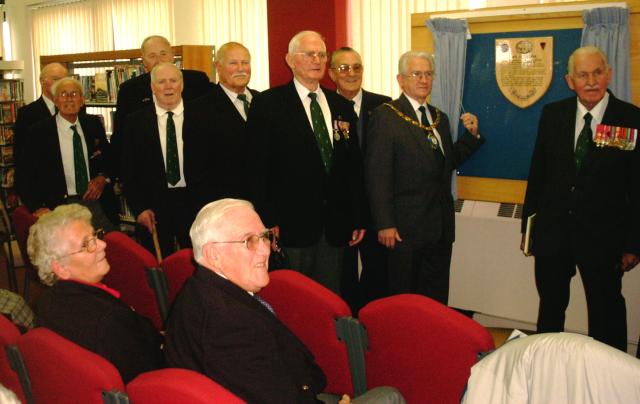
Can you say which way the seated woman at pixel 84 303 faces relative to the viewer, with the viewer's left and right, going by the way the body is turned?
facing to the right of the viewer

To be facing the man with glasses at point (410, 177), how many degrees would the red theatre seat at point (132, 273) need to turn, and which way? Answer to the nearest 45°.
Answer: approximately 45° to its right

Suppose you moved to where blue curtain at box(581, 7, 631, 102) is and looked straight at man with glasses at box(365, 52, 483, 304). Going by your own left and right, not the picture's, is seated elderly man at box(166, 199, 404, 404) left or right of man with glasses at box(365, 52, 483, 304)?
left

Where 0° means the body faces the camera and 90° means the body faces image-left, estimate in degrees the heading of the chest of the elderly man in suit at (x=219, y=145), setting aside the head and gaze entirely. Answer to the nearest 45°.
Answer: approximately 315°

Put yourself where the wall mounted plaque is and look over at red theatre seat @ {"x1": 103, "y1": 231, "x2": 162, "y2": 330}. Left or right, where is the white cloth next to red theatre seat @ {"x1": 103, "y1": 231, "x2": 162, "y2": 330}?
left

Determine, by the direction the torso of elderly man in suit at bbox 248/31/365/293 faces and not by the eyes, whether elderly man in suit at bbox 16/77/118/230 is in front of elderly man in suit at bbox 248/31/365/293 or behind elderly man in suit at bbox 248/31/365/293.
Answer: behind

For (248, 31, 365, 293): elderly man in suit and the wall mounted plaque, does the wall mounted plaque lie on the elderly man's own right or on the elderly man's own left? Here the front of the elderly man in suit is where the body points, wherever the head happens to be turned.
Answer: on the elderly man's own left

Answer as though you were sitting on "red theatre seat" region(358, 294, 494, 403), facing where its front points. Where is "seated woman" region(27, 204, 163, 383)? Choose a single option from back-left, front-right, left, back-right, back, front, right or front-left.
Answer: back-left

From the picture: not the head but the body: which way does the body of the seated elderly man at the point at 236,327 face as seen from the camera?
to the viewer's right

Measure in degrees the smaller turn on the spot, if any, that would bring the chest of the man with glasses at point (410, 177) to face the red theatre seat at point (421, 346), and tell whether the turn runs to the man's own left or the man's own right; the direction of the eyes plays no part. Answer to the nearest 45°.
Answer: approximately 45° to the man's own right

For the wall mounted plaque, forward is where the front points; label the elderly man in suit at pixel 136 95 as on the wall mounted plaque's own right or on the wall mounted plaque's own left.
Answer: on the wall mounted plaque's own right
